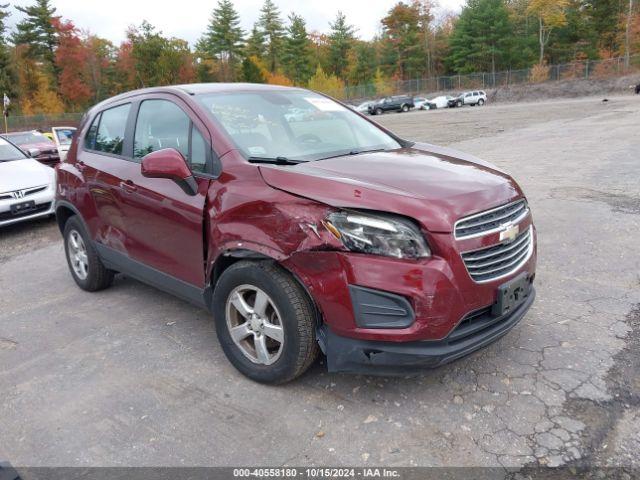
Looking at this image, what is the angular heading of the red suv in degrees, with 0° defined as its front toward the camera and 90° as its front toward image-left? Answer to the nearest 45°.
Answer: approximately 315°

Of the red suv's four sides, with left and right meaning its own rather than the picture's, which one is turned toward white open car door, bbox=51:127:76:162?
back

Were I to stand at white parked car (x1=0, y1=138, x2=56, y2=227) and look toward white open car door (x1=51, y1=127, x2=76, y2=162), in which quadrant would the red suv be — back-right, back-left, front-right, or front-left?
back-right

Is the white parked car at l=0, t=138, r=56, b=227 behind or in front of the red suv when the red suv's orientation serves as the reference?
behind
